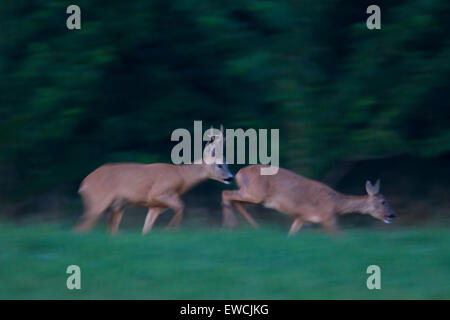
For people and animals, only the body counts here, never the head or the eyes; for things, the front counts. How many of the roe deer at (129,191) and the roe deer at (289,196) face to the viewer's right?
2

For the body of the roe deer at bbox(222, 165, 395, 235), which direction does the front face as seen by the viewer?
to the viewer's right

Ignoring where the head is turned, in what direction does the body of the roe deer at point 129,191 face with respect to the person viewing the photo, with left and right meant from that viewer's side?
facing to the right of the viewer

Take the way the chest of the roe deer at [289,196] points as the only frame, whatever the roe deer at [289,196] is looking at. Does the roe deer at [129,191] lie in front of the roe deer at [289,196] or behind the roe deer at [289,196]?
behind
